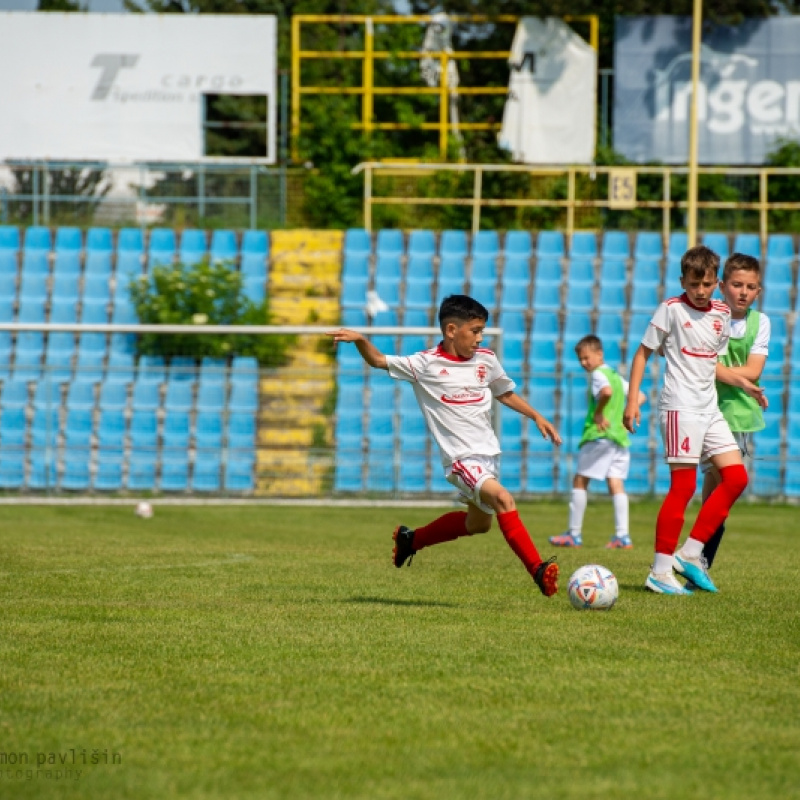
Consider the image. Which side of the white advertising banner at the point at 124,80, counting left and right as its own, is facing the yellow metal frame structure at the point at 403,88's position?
left

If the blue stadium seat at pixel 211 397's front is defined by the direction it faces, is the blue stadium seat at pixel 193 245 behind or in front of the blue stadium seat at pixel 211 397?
behind

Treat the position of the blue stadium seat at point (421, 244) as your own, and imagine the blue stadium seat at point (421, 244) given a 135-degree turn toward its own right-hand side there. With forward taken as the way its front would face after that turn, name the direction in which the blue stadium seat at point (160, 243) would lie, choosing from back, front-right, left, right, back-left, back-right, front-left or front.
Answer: front-left

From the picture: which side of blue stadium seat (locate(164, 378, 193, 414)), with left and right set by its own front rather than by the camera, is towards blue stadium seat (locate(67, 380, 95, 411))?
right
